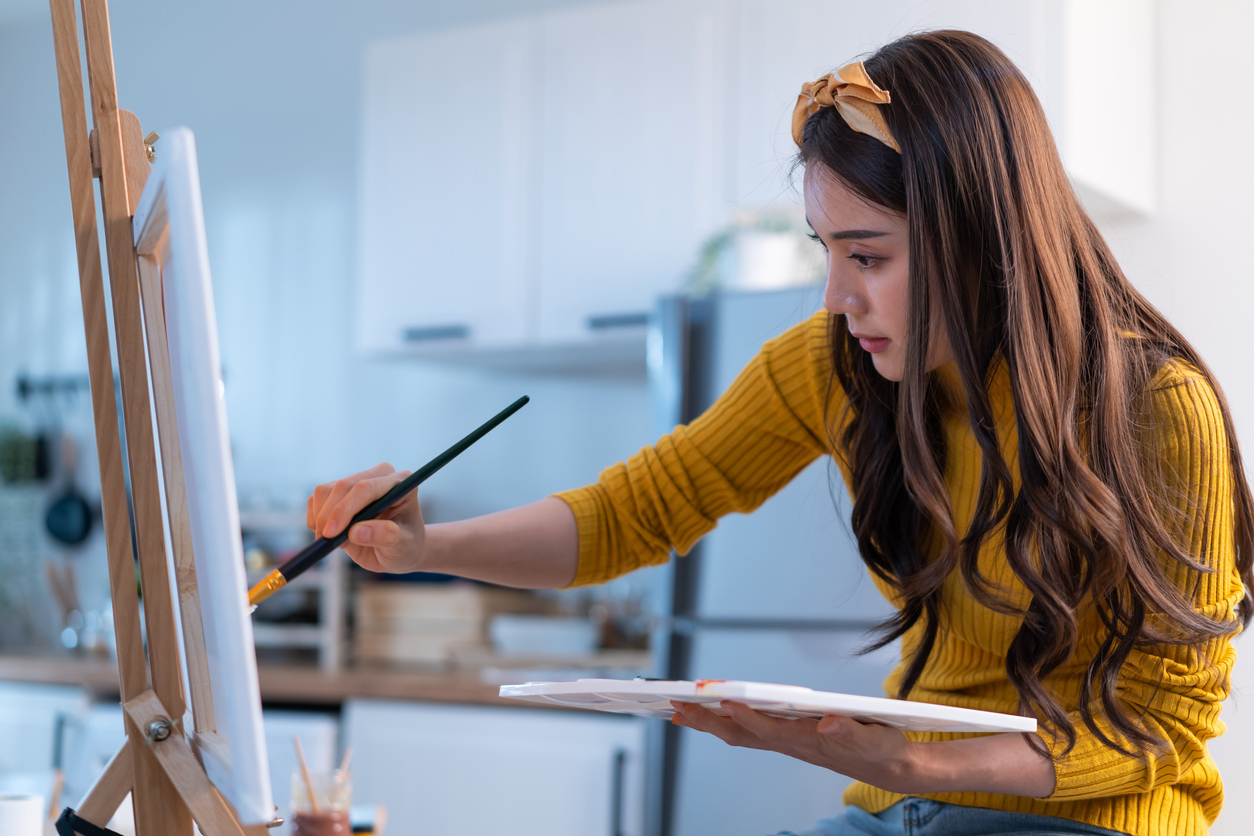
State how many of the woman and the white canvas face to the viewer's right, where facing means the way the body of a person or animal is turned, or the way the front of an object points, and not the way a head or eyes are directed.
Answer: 1

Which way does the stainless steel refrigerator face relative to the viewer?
toward the camera

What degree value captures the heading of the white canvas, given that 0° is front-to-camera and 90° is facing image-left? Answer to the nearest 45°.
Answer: approximately 270°

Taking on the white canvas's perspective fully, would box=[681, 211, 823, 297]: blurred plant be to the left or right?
on its left

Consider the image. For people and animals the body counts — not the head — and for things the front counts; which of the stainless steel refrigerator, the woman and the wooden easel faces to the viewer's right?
the wooden easel

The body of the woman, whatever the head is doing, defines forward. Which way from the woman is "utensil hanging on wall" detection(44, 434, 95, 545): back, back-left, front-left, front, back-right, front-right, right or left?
right

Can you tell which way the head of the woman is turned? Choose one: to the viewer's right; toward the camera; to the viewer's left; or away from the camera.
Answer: to the viewer's left

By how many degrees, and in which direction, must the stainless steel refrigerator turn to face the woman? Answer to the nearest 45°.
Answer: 0° — it already faces them

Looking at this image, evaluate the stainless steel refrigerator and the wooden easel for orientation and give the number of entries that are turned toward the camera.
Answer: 1

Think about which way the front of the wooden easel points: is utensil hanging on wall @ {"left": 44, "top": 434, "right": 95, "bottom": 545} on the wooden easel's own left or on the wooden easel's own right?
on the wooden easel's own left

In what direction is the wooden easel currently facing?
to the viewer's right

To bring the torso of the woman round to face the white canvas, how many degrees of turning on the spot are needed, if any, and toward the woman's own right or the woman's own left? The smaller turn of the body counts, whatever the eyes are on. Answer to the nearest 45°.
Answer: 0° — they already face it

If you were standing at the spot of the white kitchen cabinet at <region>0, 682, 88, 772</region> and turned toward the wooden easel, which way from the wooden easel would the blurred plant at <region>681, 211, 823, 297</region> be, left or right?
left

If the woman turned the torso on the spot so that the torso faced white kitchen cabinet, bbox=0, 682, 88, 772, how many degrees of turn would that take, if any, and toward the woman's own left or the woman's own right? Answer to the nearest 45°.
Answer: approximately 90° to the woman's own right

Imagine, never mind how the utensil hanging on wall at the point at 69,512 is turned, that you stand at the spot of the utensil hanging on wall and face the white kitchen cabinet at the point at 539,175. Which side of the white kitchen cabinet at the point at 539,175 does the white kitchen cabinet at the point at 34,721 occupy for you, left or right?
right

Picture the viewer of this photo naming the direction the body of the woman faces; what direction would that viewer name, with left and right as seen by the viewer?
facing the viewer and to the left of the viewer
